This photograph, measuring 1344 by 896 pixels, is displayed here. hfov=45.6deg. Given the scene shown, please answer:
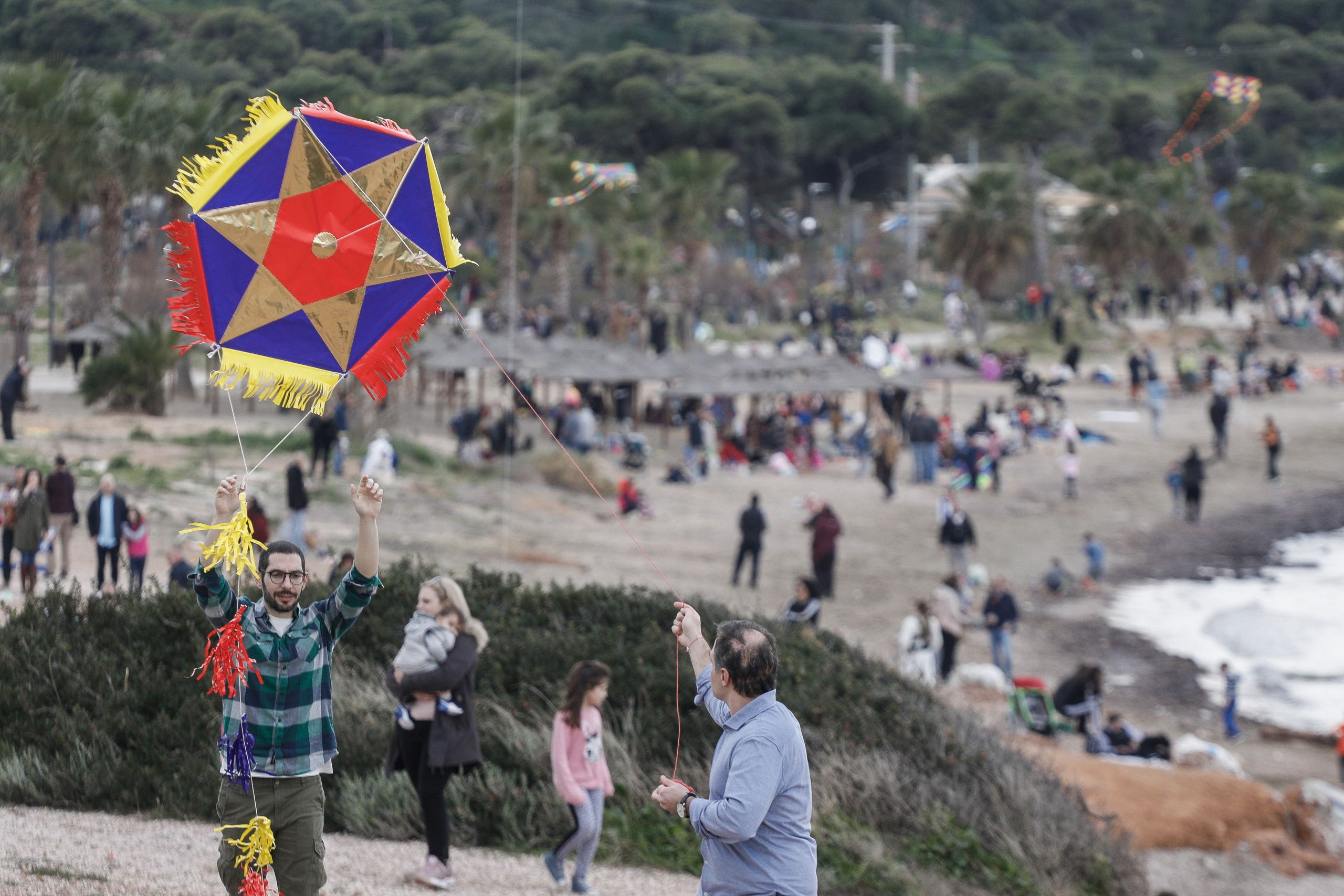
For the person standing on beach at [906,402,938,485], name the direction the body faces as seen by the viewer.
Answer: away from the camera

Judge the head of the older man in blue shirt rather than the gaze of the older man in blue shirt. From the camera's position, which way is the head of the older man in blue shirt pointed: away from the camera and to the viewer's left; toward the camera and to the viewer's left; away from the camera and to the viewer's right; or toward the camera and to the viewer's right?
away from the camera and to the viewer's left

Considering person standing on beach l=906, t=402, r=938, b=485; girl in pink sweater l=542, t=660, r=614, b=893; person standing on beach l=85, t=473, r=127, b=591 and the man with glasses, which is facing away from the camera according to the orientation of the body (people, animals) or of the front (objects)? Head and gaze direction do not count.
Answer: person standing on beach l=906, t=402, r=938, b=485

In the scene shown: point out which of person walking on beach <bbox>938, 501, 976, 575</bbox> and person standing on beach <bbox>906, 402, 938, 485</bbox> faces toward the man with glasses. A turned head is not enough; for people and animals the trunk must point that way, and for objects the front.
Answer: person walking on beach <bbox>938, 501, 976, 575</bbox>

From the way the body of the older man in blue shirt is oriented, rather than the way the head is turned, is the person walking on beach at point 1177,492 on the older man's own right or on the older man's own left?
on the older man's own right

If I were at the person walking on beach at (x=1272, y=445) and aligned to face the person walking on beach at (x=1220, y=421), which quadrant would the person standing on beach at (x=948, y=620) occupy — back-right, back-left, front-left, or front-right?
back-left

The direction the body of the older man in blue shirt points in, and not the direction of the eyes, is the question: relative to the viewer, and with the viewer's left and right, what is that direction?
facing to the left of the viewer

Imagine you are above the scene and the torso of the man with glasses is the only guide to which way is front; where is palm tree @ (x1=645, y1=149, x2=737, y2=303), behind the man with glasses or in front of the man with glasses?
behind

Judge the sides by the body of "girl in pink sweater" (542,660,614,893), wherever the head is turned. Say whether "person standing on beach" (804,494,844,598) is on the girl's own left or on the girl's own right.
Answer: on the girl's own left
